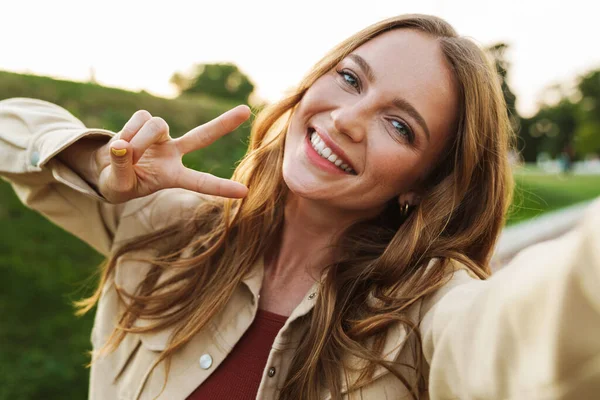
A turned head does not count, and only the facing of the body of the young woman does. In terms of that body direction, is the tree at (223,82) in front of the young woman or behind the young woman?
behind

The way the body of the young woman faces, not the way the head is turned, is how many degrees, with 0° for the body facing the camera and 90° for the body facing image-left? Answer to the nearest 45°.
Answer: approximately 0°
